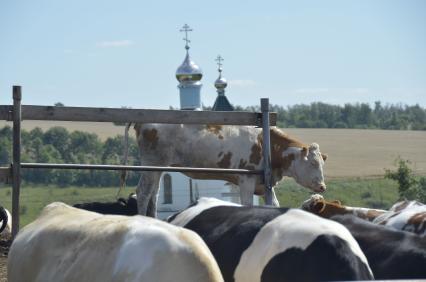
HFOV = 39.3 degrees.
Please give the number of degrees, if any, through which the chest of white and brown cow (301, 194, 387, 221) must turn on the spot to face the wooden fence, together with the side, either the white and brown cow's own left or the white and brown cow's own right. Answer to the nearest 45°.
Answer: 0° — it already faces it

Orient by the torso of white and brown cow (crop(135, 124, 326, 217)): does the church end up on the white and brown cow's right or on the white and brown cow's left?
on the white and brown cow's left

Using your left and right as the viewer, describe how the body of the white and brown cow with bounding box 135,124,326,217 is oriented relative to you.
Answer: facing to the right of the viewer

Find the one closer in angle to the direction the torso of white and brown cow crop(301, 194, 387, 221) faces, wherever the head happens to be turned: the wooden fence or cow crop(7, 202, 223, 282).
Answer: the wooden fence

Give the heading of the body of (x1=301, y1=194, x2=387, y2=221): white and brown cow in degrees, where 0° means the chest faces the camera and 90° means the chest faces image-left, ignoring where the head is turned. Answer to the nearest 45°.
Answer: approximately 90°
